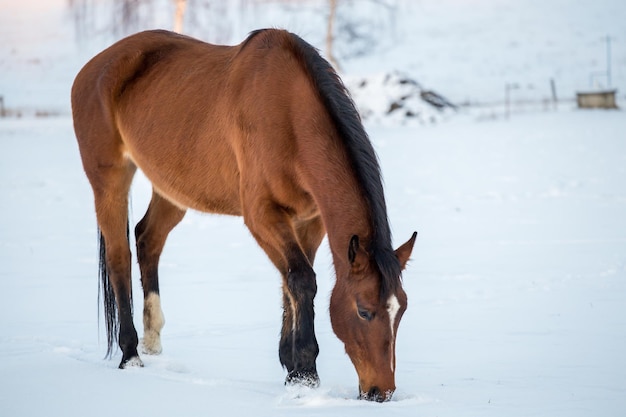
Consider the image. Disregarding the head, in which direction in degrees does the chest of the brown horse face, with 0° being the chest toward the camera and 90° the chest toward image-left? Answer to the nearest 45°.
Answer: approximately 315°

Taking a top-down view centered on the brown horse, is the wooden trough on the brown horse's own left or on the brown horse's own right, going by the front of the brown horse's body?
on the brown horse's own left
